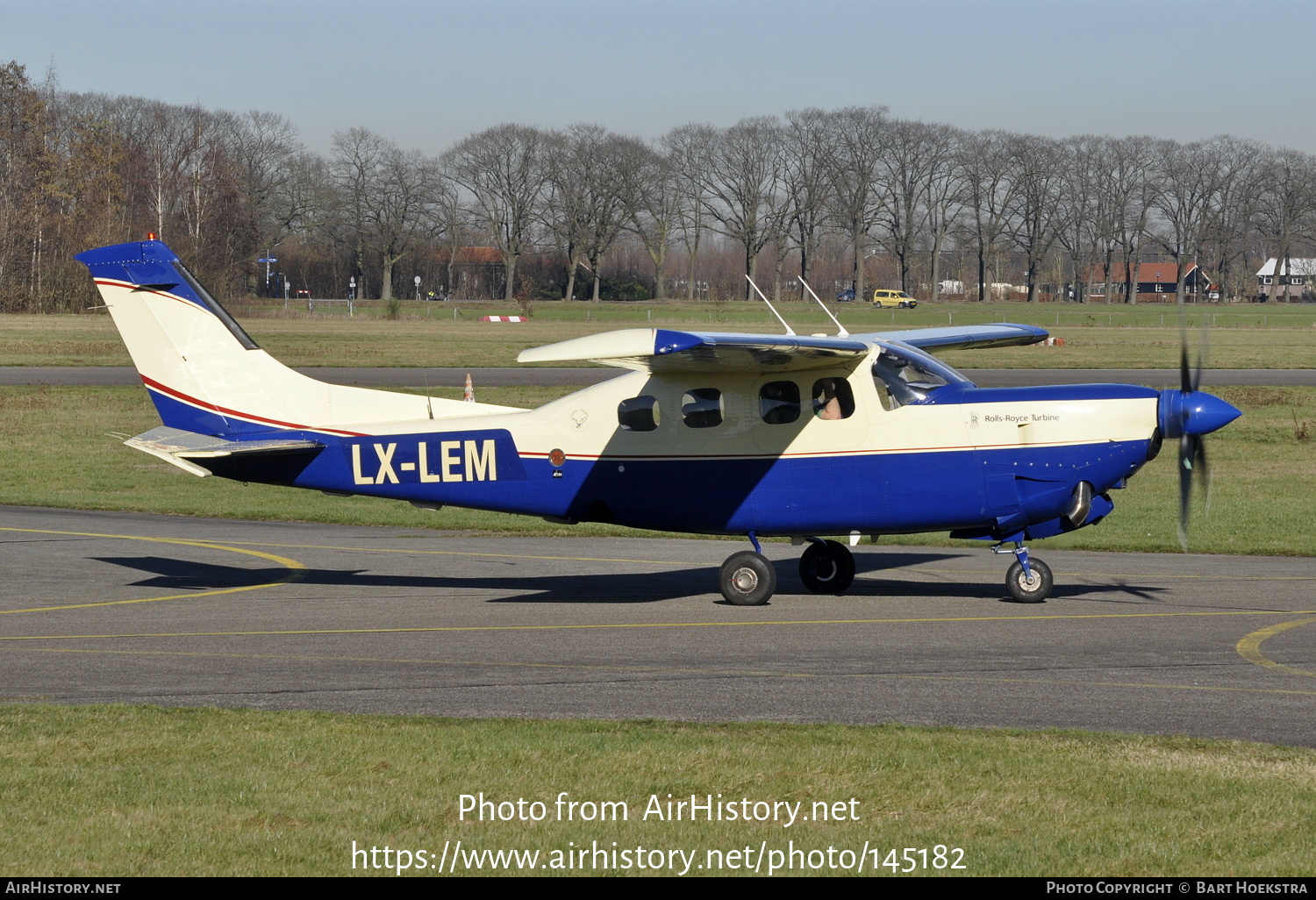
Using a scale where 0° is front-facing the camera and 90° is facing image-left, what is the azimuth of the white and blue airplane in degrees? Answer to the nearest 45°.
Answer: approximately 270°
